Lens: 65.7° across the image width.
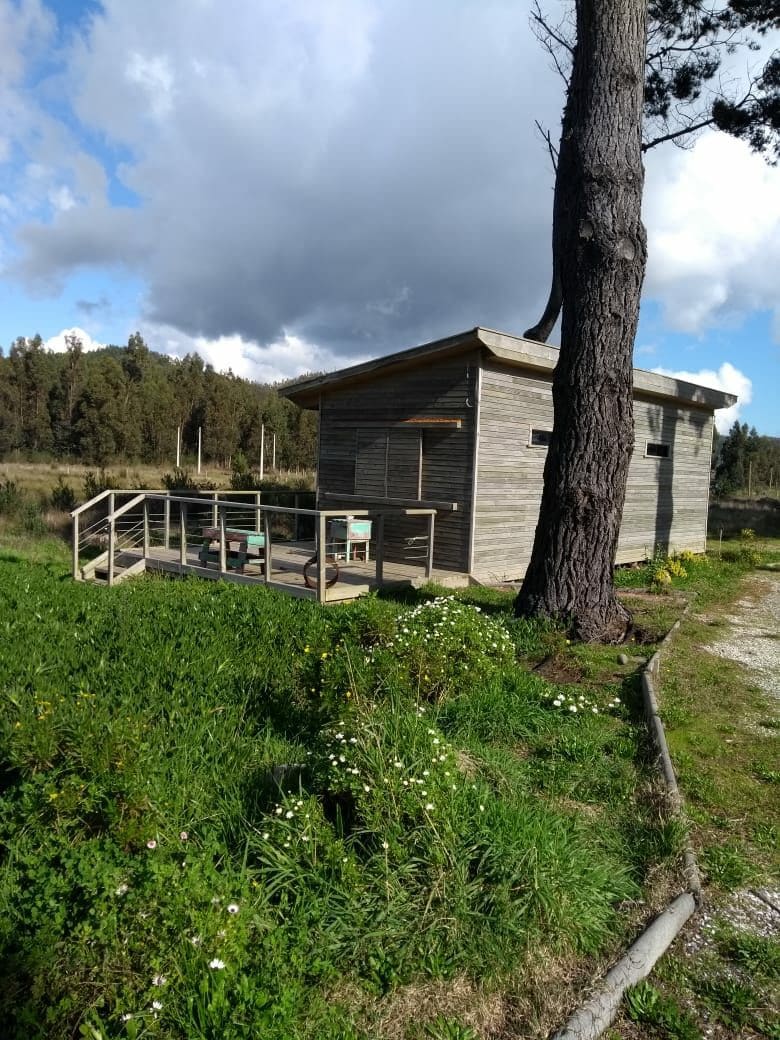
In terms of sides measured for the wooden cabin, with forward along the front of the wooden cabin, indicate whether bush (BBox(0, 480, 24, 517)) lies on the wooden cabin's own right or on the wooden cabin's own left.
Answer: on the wooden cabin's own right

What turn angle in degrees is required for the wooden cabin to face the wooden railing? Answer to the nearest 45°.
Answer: approximately 45° to its right

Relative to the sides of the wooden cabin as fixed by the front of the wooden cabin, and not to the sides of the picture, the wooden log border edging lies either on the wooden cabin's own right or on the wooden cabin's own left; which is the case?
on the wooden cabin's own left

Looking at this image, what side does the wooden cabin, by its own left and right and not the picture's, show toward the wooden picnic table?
front

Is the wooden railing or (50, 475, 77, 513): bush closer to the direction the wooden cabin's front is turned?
the wooden railing

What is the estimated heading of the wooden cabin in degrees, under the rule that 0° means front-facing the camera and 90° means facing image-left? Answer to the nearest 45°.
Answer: approximately 45°

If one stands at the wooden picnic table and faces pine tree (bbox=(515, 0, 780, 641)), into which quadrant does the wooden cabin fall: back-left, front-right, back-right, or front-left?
front-left

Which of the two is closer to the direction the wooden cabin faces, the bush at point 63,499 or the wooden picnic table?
the wooden picnic table

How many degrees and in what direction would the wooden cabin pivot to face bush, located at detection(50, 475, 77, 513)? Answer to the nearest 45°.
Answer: approximately 90° to its right

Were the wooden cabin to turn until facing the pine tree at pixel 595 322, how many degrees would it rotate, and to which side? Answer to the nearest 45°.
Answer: approximately 90° to its left

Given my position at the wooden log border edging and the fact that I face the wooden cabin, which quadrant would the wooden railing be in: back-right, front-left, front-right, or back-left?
front-left

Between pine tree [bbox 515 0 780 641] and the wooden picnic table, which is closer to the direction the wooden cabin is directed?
the wooden picnic table
